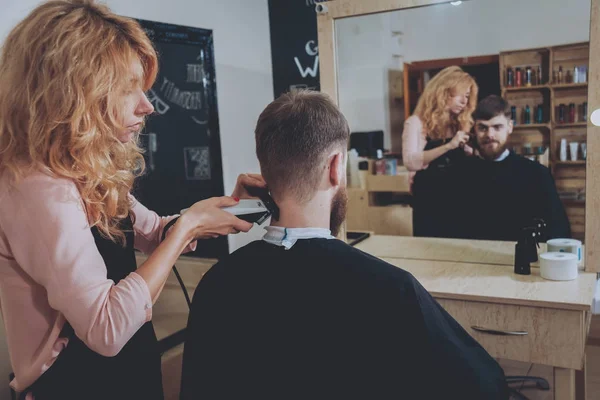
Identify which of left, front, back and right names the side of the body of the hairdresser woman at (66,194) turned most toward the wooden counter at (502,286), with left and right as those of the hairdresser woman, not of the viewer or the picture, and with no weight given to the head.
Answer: front

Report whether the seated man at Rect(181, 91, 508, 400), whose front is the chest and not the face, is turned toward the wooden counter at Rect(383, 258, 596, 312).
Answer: yes

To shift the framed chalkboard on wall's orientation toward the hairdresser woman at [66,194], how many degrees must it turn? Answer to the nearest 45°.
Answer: approximately 45° to its right

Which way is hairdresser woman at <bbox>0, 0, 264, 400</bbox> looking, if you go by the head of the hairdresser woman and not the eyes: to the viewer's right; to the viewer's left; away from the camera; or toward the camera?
to the viewer's right

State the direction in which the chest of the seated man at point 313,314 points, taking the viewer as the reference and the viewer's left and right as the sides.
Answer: facing away from the viewer and to the right of the viewer

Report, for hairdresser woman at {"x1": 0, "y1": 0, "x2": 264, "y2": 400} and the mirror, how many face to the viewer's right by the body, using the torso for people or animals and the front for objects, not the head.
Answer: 1

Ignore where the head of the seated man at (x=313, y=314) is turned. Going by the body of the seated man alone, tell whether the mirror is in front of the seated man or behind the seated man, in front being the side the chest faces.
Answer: in front

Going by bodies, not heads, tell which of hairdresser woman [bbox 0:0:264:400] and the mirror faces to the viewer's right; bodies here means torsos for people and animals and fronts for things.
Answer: the hairdresser woman

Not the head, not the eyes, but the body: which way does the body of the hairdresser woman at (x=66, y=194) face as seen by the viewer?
to the viewer's right
